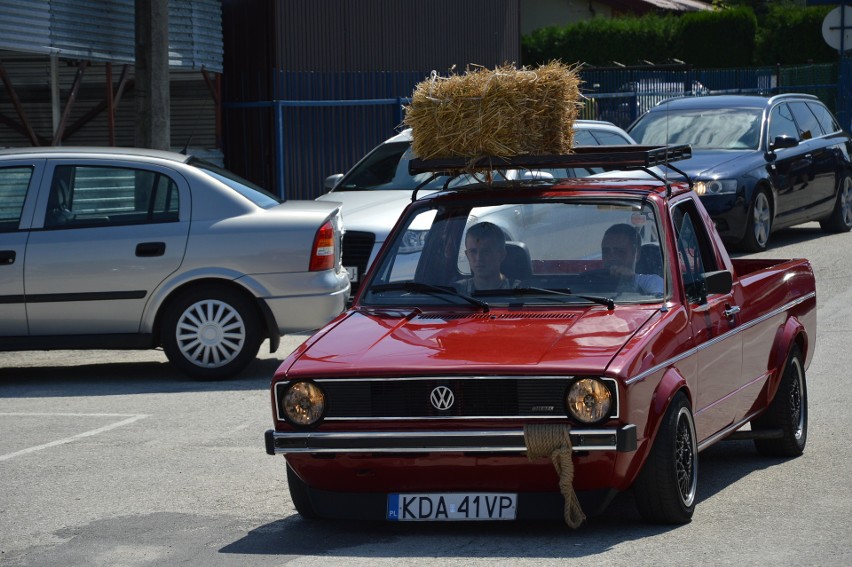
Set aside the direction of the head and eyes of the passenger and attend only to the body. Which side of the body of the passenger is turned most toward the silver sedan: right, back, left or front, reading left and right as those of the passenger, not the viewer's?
right

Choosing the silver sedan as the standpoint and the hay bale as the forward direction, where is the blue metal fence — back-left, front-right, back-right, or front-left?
back-left

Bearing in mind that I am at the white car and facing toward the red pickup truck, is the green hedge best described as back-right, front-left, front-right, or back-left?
back-left

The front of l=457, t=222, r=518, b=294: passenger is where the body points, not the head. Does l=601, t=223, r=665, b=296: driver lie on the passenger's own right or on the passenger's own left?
on the passenger's own left

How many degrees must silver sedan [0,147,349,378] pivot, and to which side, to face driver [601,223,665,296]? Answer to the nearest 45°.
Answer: approximately 135° to its left

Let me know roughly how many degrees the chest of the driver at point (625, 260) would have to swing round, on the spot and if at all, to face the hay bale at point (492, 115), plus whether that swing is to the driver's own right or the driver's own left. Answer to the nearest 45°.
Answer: approximately 90° to the driver's own right

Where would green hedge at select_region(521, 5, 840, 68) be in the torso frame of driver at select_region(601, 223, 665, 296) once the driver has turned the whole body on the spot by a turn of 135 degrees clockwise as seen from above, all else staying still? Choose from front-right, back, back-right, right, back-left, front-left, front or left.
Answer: front

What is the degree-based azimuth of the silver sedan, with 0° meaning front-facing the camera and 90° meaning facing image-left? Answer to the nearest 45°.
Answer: approximately 90°

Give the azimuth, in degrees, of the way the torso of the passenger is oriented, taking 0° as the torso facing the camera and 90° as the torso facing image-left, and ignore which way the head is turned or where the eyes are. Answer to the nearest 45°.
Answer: approximately 45°
